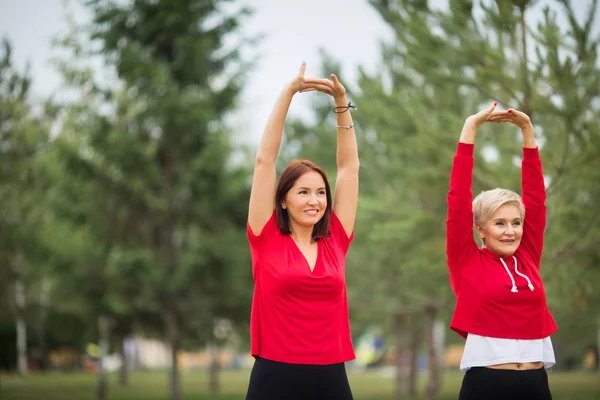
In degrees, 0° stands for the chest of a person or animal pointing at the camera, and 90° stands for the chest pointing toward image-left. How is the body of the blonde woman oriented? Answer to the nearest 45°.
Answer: approximately 315°

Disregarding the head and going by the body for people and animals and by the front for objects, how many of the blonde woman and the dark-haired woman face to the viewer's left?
0

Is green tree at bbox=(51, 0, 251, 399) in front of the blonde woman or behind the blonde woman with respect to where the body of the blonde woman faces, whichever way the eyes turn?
behind

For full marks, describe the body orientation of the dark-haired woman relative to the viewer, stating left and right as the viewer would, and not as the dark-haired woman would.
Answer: facing the viewer

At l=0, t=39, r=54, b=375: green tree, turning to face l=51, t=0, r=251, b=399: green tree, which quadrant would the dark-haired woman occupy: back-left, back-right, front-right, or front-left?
front-right

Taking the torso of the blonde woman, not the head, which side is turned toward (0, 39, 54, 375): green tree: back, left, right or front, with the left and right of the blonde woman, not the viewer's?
back

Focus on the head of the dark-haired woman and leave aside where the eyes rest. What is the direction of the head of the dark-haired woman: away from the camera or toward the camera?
toward the camera

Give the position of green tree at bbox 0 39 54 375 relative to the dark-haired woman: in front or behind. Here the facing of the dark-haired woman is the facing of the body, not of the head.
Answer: behind

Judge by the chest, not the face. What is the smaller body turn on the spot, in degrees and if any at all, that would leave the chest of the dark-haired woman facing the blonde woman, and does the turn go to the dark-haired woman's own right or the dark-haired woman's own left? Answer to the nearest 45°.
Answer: approximately 90° to the dark-haired woman's own left

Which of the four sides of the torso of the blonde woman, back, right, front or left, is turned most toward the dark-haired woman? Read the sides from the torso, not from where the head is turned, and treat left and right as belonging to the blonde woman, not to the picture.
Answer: right
